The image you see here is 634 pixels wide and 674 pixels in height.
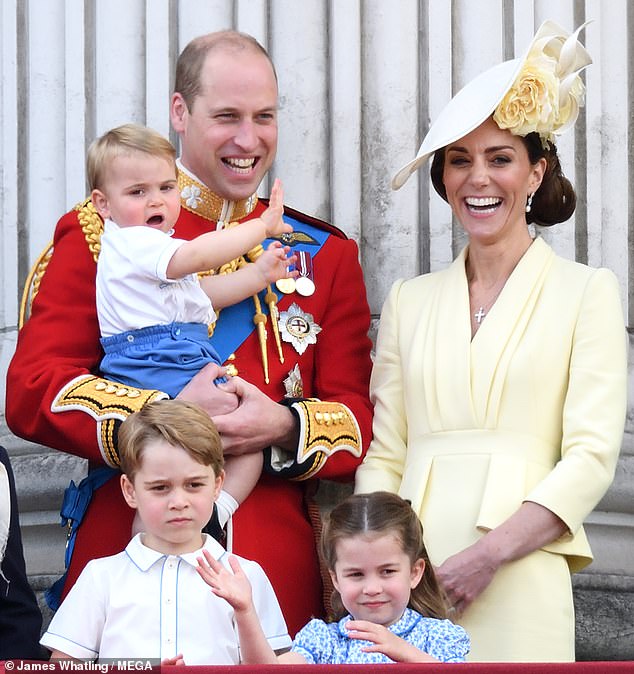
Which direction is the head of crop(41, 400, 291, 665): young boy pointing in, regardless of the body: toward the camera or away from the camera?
toward the camera

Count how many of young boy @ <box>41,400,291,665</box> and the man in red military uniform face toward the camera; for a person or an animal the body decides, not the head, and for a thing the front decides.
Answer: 2

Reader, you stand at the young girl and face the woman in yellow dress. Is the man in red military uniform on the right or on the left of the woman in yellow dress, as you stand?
left

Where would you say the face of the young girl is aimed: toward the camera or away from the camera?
toward the camera

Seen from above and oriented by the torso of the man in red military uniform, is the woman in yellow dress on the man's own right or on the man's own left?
on the man's own left

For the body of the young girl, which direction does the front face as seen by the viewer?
toward the camera

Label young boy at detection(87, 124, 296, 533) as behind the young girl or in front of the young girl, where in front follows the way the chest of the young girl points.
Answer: behind

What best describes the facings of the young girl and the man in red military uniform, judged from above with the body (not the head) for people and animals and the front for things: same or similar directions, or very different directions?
same or similar directions

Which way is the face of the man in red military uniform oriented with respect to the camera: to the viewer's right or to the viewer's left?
to the viewer's right

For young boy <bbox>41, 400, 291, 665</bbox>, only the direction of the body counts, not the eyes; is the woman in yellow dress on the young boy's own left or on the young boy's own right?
on the young boy's own left

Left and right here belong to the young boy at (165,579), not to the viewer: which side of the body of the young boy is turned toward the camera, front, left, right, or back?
front

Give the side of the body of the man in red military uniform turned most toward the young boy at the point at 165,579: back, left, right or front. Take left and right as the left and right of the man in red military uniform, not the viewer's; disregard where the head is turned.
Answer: front

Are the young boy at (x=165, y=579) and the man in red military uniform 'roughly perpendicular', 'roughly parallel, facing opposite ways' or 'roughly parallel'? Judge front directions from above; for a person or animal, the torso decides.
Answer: roughly parallel

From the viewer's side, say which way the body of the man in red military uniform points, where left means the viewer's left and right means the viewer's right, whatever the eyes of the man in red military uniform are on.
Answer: facing the viewer

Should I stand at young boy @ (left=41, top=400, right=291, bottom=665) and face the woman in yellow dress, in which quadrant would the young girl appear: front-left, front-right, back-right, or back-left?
front-right

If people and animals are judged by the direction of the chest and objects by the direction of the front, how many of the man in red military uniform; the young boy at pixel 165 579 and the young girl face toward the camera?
3
